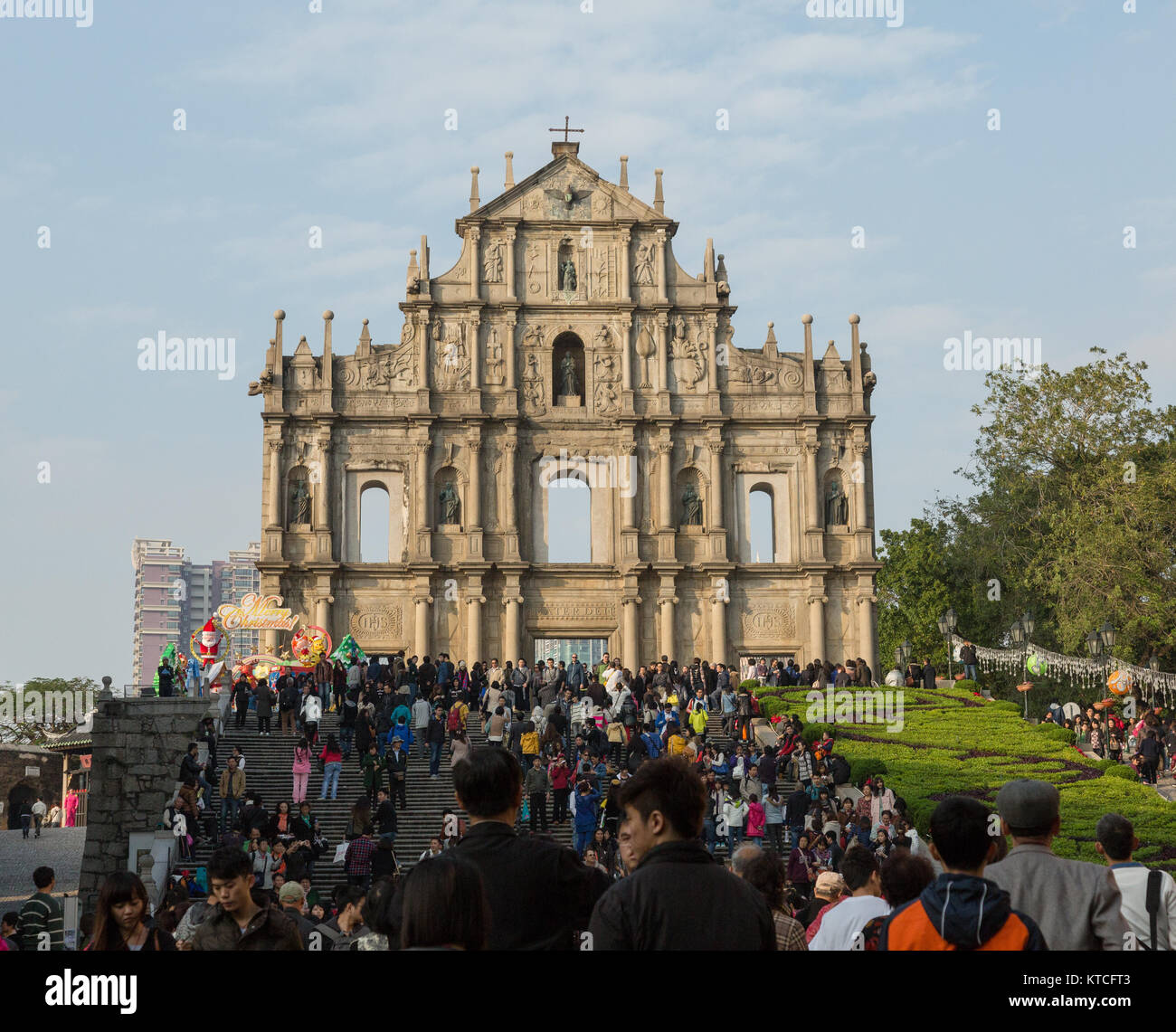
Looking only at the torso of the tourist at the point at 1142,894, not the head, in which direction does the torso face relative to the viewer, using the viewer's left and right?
facing away from the viewer

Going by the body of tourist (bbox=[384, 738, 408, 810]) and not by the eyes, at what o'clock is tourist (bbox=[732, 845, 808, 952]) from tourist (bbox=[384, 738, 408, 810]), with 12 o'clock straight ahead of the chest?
tourist (bbox=[732, 845, 808, 952]) is roughly at 12 o'clock from tourist (bbox=[384, 738, 408, 810]).

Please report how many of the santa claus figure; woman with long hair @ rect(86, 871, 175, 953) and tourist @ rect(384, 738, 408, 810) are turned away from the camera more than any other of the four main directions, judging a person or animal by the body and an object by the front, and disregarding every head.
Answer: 0

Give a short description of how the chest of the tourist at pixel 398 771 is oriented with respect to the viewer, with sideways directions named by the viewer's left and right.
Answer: facing the viewer

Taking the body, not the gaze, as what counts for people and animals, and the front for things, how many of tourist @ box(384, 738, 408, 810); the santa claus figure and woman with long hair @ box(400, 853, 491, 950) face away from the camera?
1

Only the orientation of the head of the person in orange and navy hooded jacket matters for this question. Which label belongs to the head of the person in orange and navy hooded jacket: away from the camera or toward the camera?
away from the camera

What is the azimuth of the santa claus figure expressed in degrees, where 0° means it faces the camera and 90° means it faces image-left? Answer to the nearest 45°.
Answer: approximately 0°

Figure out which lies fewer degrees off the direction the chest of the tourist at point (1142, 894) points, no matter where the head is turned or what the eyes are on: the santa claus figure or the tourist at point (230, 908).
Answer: the santa claus figure

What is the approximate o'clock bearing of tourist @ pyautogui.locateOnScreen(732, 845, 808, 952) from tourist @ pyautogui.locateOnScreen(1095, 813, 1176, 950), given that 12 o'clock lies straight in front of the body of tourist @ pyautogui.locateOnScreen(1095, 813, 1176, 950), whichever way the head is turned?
tourist @ pyautogui.locateOnScreen(732, 845, 808, 952) is roughly at 9 o'clock from tourist @ pyautogui.locateOnScreen(1095, 813, 1176, 950).

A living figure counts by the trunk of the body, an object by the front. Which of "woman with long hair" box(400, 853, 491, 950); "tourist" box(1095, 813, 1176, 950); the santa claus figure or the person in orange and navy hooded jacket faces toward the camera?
the santa claus figure

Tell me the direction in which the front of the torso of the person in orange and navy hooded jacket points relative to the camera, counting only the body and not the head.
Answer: away from the camera

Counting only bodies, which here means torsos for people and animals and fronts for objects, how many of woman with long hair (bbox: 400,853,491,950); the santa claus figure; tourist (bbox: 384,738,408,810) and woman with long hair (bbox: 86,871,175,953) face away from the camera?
1

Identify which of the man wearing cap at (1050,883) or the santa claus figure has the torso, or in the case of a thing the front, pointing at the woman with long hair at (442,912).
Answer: the santa claus figure

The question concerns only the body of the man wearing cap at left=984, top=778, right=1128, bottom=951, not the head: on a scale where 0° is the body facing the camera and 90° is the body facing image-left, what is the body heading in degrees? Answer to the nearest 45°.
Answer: approximately 180°

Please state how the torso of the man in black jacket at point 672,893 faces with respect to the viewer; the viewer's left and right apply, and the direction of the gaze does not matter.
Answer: facing away from the viewer and to the left of the viewer
